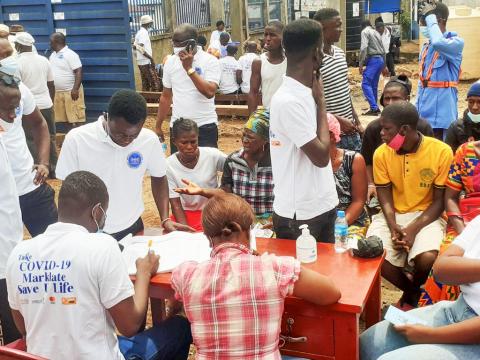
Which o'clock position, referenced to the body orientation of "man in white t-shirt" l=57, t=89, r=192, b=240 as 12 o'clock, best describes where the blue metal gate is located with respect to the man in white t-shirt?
The blue metal gate is roughly at 6 o'clock from the man in white t-shirt.

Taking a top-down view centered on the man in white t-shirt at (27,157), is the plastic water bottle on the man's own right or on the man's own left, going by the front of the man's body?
on the man's own left

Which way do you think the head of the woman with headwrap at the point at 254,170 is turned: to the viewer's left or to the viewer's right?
to the viewer's left

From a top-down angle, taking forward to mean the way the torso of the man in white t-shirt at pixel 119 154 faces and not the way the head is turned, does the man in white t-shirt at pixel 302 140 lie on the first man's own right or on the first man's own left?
on the first man's own left
